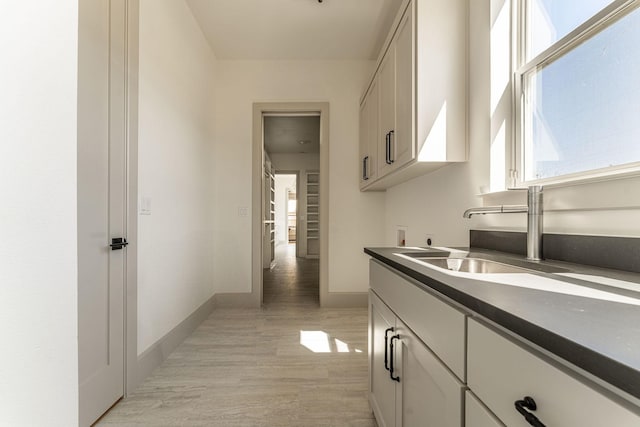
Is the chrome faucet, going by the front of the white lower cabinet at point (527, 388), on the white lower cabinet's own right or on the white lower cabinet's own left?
on the white lower cabinet's own right

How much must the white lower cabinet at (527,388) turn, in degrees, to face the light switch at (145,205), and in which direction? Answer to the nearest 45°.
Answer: approximately 45° to its right

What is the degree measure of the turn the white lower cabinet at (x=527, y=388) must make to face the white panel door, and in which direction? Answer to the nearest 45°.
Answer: approximately 45° to its right

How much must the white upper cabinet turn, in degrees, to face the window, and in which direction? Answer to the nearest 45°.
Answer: approximately 135° to its left

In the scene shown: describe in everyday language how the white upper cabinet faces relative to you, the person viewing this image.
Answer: facing to the left of the viewer

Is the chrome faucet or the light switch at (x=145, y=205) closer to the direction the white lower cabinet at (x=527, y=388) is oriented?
the light switch

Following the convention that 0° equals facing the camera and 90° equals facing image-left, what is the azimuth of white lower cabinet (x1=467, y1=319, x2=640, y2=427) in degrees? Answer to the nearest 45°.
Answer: approximately 45°

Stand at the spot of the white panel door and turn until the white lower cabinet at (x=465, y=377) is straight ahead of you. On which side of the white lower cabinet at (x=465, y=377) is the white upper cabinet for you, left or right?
left

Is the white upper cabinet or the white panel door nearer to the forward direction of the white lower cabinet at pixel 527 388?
the white panel door

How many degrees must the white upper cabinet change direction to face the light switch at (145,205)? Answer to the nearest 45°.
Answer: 0° — it already faces it

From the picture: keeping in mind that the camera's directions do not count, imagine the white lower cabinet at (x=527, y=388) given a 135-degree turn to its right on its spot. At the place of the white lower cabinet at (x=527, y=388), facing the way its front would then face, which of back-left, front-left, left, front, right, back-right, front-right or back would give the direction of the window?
front
